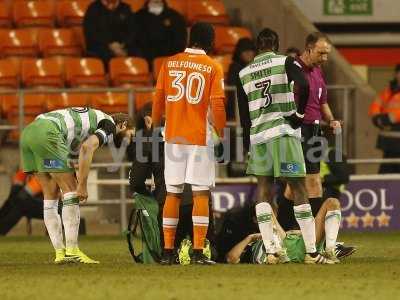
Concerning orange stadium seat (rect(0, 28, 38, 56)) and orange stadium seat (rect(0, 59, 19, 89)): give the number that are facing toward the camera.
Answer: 2

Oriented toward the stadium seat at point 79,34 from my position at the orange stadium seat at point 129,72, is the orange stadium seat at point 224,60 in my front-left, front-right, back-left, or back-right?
back-right

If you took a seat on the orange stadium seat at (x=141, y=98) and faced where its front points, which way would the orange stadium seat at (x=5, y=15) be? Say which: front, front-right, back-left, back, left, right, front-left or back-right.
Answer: back-right

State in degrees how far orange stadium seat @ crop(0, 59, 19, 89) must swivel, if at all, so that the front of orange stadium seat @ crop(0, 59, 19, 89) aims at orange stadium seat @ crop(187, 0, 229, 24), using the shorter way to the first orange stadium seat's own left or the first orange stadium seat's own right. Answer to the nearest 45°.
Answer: approximately 90° to the first orange stadium seat's own left

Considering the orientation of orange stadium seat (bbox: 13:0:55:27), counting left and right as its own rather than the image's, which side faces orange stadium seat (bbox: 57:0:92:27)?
left

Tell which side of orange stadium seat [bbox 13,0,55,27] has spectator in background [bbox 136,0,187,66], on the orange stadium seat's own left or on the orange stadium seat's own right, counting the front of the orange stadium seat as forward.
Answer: on the orange stadium seat's own left

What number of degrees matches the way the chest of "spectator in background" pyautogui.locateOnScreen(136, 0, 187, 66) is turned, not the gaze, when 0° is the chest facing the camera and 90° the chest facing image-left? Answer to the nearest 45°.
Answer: approximately 0°

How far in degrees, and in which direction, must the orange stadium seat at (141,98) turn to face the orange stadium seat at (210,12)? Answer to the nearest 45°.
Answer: approximately 135° to its left
